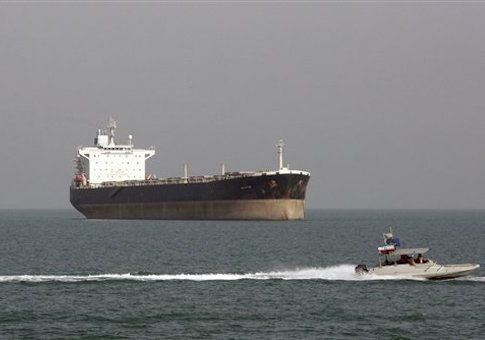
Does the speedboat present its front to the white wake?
no

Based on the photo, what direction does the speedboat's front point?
to the viewer's right
